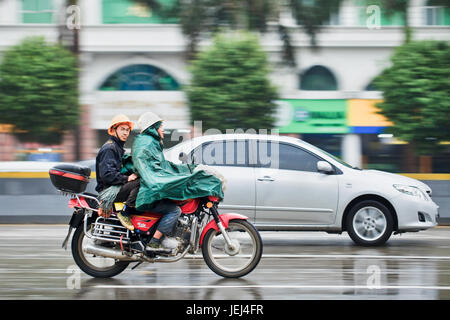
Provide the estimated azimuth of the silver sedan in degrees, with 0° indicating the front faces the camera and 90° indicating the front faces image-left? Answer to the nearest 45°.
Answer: approximately 270°

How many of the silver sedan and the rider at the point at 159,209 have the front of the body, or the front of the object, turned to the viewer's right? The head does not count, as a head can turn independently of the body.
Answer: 2

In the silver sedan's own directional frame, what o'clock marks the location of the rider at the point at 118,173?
The rider is roughly at 4 o'clock from the silver sedan.

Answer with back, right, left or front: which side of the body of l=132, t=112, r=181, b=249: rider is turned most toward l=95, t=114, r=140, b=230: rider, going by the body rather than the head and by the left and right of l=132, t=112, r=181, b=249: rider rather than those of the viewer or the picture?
back

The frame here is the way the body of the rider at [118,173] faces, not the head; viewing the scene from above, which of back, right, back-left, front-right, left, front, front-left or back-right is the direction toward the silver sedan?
front-left

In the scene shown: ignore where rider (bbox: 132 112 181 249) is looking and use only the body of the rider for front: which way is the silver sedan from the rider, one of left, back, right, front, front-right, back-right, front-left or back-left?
front-left

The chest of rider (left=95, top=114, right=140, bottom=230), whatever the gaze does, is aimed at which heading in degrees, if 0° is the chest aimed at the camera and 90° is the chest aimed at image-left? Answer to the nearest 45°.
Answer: approximately 270°

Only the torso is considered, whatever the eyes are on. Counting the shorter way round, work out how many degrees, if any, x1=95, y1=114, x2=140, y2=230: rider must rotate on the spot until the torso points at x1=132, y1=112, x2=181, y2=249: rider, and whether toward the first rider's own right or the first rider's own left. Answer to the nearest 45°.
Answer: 0° — they already face them

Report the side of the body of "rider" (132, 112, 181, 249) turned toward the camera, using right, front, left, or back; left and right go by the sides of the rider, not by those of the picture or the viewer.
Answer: right

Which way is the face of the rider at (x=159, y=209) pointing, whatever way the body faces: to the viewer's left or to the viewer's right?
to the viewer's right

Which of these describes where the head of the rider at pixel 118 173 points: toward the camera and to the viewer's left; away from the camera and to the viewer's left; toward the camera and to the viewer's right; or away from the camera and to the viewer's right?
toward the camera and to the viewer's right

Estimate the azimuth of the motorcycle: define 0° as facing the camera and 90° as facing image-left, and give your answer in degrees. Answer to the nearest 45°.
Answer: approximately 270°
